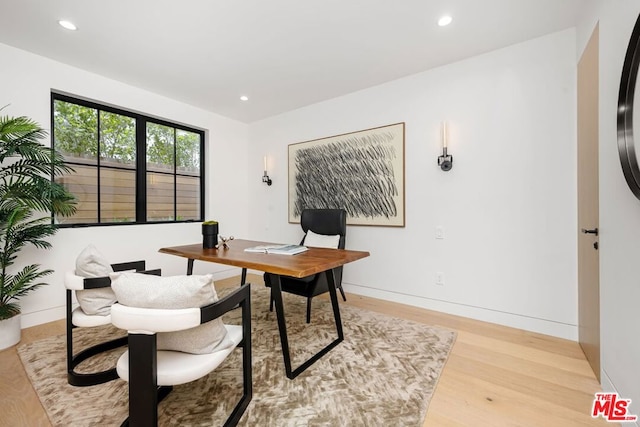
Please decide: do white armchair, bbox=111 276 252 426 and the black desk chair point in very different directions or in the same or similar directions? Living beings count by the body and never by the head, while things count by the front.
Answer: very different directions

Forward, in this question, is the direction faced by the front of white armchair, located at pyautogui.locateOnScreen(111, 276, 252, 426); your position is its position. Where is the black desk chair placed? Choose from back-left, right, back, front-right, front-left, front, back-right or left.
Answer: front

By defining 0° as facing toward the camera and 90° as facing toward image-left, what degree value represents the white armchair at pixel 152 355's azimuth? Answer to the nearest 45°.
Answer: approximately 225°

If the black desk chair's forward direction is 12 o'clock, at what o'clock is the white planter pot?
The white planter pot is roughly at 1 o'clock from the black desk chair.

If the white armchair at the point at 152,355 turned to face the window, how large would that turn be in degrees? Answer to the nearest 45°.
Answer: approximately 45° to its left

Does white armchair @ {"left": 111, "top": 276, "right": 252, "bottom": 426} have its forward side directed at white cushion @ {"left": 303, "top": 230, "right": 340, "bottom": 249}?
yes

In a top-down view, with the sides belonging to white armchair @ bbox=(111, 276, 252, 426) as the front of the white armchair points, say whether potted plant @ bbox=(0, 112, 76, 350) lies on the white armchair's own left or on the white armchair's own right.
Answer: on the white armchair's own left

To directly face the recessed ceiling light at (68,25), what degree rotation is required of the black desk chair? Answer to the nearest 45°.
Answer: approximately 45° to its right

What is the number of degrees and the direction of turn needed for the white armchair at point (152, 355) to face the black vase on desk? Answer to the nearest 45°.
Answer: approximately 45° to its left

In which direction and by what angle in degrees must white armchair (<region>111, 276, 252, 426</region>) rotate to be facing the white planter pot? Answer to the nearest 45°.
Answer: approximately 90° to its left

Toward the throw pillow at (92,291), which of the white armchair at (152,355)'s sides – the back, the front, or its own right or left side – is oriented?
left

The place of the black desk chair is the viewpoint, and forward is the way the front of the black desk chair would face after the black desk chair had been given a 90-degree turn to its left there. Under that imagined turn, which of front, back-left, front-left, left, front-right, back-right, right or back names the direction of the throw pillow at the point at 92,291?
right
